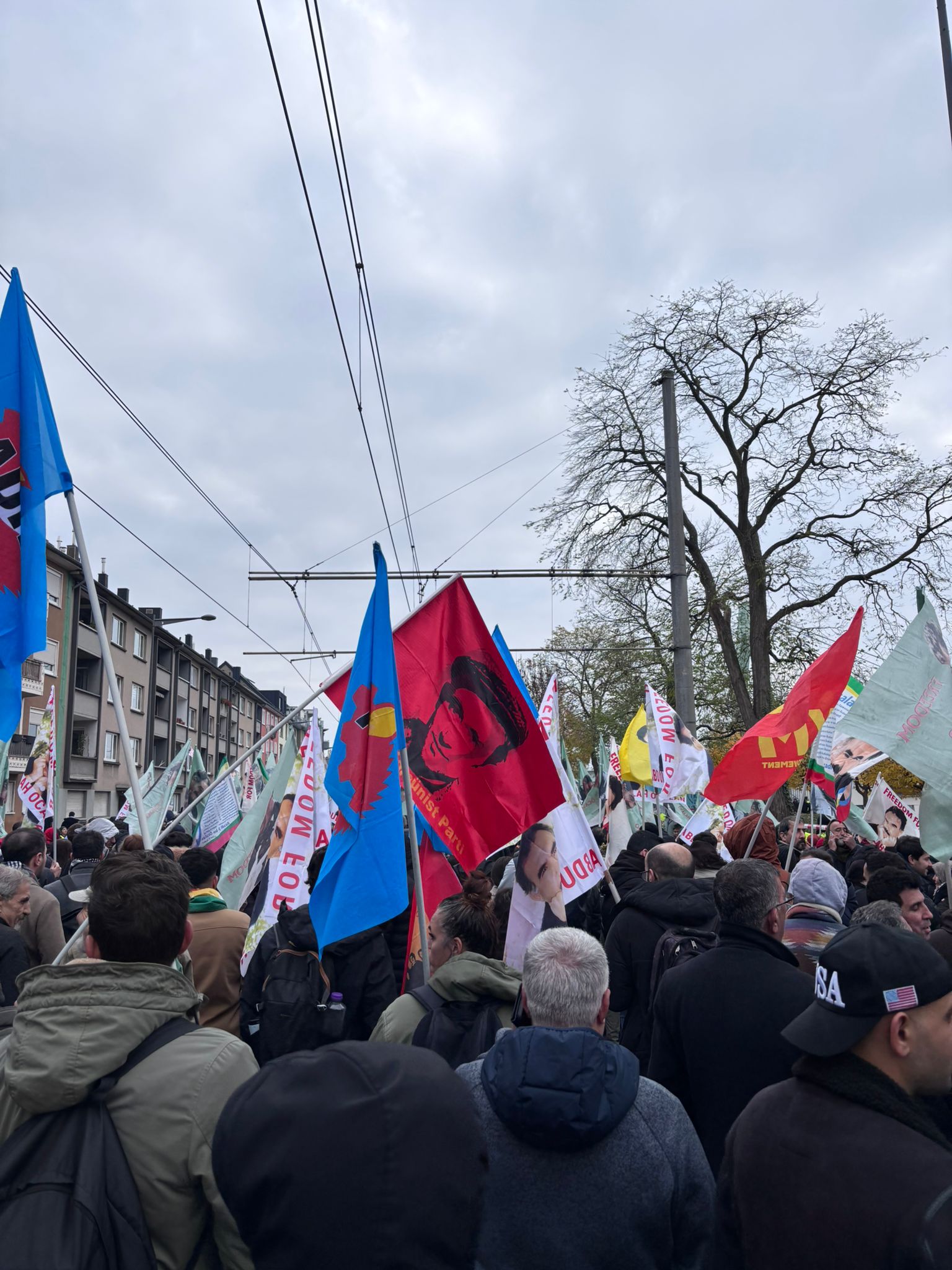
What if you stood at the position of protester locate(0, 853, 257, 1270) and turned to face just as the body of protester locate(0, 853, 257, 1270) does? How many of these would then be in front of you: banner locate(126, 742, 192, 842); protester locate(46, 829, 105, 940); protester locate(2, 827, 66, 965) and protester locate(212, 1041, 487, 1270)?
3

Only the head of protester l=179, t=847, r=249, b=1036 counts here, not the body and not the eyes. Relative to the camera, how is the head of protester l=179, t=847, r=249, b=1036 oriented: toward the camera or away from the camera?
away from the camera

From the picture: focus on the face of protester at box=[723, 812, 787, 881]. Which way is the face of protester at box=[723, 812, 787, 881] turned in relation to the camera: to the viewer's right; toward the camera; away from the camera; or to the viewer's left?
away from the camera

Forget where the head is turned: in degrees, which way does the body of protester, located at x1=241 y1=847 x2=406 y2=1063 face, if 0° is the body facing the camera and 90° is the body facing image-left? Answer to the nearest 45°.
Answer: approximately 180°

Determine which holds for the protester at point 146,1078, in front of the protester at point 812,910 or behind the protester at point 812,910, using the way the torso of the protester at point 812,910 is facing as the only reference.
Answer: behind

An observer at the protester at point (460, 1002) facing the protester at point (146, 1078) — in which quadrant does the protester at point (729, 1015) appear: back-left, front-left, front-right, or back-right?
back-left

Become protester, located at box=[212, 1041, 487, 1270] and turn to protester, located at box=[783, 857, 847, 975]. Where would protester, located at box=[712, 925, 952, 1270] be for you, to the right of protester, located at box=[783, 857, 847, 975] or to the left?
right

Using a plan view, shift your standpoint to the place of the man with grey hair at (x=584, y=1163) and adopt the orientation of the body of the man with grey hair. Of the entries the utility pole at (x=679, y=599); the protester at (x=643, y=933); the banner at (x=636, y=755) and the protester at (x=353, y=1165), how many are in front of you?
3

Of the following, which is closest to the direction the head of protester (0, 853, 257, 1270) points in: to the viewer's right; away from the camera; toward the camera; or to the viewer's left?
away from the camera

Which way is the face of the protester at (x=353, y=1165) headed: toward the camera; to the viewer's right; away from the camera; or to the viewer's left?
away from the camera

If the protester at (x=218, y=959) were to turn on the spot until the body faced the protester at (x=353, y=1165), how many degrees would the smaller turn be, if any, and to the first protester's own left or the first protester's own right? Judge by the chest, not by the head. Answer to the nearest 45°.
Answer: approximately 180°

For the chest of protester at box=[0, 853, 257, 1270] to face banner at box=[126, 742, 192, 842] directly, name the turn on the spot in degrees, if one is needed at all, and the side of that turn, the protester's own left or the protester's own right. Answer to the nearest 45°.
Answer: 0° — they already face it

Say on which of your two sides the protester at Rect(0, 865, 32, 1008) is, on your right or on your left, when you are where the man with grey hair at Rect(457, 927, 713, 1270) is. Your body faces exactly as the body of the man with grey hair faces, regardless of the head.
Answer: on your left
